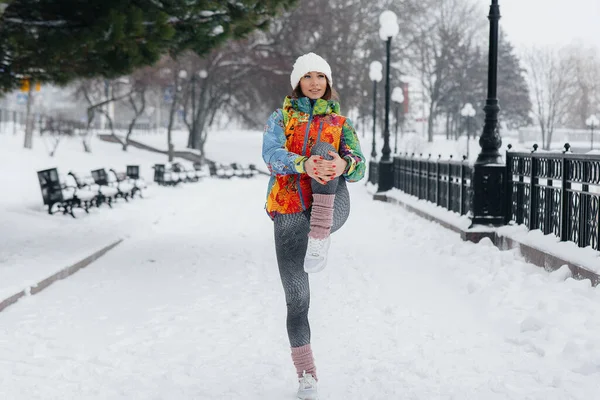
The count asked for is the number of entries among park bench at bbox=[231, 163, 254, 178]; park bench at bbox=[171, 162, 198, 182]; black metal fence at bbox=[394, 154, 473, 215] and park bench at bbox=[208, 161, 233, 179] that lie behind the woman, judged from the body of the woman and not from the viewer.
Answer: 4

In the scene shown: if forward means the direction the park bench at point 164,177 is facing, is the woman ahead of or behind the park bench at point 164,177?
ahead

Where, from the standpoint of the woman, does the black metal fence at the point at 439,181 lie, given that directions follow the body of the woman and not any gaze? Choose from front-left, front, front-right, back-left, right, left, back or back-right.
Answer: back

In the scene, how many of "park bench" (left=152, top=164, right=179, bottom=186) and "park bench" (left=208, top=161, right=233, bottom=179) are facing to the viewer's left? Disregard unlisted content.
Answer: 0

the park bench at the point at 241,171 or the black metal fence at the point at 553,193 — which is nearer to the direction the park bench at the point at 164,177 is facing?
the black metal fence

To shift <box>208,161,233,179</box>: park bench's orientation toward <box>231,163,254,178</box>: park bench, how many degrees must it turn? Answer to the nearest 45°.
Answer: approximately 90° to its left

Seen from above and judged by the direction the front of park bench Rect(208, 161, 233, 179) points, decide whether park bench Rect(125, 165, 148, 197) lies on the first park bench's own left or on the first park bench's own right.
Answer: on the first park bench's own right

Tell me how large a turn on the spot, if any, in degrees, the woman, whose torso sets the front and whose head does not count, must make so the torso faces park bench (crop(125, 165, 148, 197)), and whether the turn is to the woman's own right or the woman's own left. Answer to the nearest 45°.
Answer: approximately 180°

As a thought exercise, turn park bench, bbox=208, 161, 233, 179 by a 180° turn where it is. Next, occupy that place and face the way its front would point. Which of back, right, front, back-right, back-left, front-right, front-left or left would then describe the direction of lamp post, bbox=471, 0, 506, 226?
back-left

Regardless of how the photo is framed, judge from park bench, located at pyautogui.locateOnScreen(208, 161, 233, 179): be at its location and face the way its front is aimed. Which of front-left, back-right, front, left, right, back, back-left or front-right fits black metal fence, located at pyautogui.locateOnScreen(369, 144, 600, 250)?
front-right

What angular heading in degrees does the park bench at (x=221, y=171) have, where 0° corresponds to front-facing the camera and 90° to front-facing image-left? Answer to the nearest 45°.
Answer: approximately 315°
